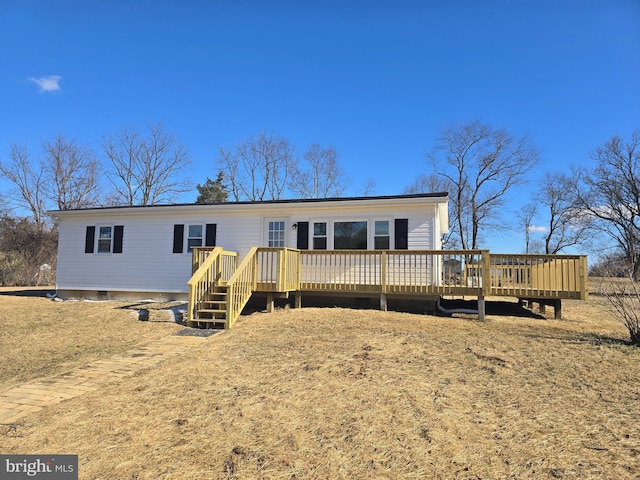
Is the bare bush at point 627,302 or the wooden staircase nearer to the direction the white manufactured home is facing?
the wooden staircase

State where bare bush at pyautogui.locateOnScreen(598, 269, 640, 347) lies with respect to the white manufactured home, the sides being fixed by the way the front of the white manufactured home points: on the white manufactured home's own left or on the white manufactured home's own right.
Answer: on the white manufactured home's own left

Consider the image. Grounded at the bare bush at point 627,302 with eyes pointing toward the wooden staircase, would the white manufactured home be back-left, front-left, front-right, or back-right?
front-right

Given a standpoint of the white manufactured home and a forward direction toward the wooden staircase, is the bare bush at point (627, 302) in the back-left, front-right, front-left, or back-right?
front-left

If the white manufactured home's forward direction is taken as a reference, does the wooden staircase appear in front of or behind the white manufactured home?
in front

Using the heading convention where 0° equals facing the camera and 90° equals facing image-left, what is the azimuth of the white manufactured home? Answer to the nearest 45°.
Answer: approximately 0°
